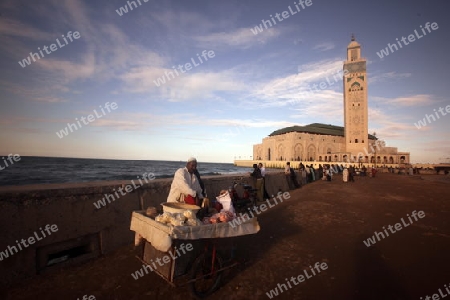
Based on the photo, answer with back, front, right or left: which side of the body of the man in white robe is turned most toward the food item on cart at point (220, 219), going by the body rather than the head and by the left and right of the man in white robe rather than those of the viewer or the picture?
front

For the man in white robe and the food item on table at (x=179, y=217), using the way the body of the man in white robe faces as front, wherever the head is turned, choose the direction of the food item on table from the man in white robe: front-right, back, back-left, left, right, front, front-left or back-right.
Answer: front-right

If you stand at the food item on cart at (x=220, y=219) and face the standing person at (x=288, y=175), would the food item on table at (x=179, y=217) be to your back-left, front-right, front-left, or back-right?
back-left

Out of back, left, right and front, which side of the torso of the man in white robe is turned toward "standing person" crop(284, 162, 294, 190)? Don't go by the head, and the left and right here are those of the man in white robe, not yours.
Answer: left

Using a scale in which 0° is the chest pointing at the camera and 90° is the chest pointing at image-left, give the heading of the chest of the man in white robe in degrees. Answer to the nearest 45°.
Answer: approximately 315°

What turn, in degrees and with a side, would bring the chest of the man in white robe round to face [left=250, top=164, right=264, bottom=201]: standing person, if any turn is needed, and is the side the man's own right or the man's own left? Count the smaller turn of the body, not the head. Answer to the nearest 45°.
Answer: approximately 90° to the man's own left
